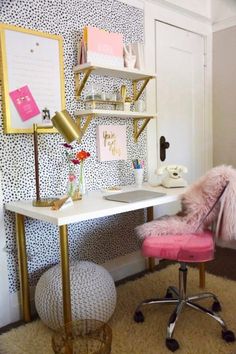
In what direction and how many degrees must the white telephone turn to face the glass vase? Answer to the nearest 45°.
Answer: approximately 45° to its right

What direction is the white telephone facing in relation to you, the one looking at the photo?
facing the viewer

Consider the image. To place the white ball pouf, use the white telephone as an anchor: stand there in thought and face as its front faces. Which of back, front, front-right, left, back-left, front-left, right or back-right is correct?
front-right

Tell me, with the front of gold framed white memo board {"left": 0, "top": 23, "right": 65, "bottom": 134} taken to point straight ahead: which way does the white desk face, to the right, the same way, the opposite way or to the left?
the same way

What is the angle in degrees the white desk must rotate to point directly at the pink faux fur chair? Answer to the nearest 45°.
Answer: approximately 45° to its left

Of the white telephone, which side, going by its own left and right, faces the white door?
back

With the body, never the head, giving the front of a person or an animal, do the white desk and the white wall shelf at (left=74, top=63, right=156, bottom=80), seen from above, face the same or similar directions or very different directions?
same or similar directions

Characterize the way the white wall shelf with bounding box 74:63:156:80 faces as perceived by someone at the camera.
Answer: facing the viewer and to the right of the viewer

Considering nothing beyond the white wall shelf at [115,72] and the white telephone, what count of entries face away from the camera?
0

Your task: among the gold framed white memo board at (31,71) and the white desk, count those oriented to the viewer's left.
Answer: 0

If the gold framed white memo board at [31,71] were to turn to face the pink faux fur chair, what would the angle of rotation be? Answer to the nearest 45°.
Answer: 0° — it already faces it

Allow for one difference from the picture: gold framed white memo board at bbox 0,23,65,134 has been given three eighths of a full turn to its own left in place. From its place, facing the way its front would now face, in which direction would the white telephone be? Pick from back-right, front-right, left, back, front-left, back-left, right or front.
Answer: right
